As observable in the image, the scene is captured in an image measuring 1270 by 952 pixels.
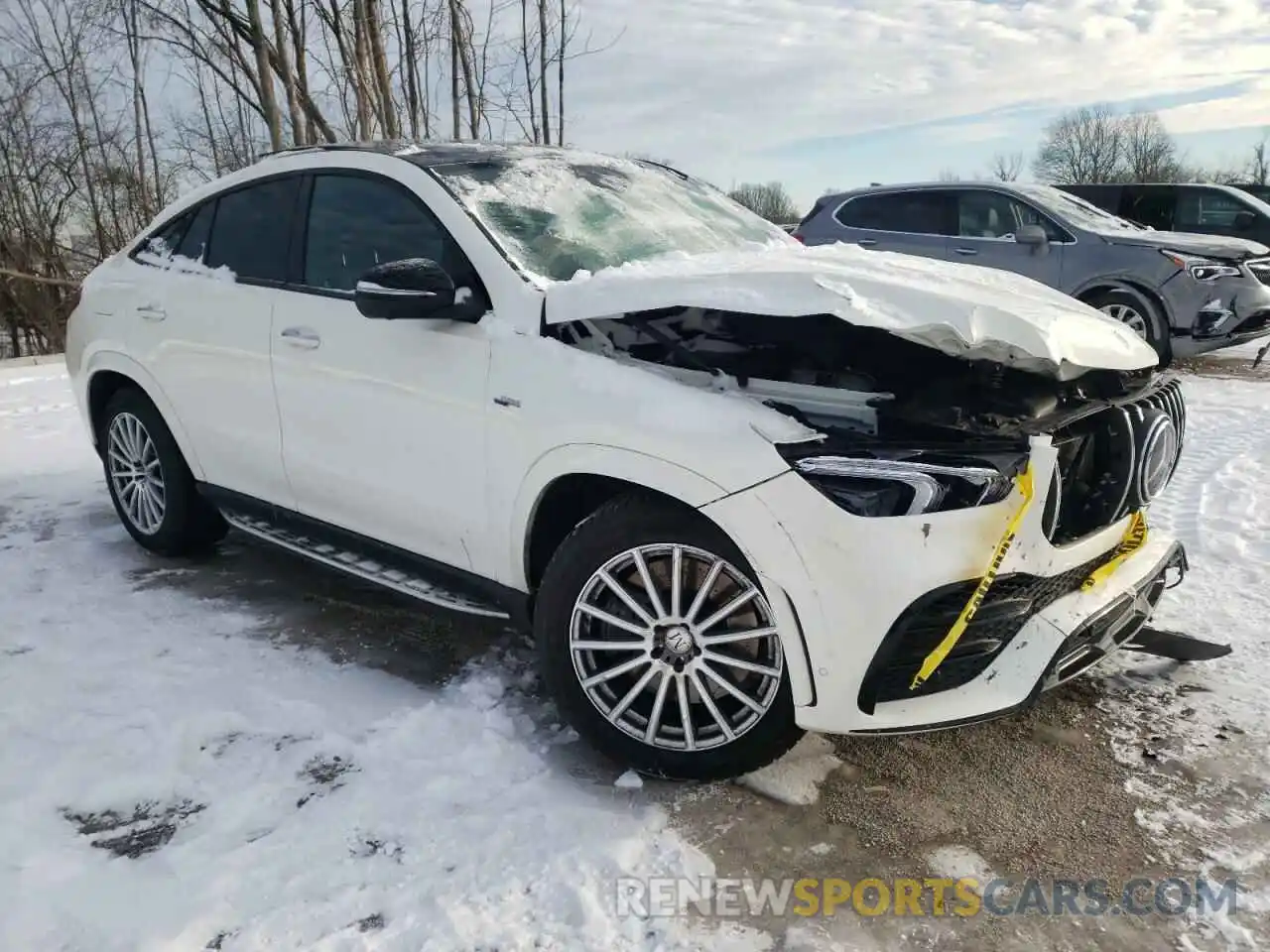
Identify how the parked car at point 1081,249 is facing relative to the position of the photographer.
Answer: facing the viewer and to the right of the viewer

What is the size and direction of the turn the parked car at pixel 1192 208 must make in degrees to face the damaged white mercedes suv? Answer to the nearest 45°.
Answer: approximately 90° to its right

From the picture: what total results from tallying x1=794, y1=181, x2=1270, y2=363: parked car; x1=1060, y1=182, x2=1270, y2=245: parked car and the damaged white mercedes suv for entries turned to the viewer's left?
0

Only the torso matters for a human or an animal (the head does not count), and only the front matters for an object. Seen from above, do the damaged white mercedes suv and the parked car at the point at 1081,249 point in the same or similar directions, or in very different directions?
same or similar directions

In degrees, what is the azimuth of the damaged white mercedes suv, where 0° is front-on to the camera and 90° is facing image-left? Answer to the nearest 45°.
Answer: approximately 315°

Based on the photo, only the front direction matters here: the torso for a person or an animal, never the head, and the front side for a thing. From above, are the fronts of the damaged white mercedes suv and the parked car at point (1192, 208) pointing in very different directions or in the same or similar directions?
same or similar directions

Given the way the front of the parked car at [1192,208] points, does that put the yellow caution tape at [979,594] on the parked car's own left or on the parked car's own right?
on the parked car's own right

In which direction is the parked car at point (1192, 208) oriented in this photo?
to the viewer's right

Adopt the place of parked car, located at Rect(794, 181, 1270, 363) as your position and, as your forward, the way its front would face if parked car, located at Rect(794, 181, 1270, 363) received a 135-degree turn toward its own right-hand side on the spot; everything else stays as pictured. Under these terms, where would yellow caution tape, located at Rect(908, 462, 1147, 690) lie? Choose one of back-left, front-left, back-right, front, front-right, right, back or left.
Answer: left

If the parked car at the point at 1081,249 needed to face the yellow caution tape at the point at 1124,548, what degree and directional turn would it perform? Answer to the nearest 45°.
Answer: approximately 45° to its right
